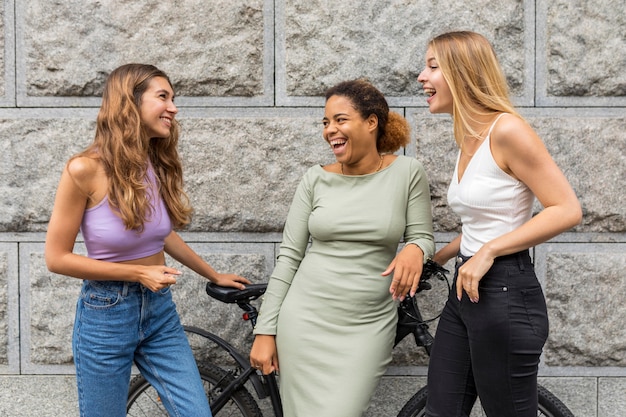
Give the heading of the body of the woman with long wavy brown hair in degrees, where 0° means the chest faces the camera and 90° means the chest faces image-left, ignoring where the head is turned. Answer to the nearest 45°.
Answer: approximately 315°

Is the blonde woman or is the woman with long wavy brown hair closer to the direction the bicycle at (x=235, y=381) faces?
the blonde woman

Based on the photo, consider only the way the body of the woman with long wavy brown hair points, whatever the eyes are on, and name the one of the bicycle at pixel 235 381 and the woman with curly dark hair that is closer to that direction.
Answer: the woman with curly dark hair

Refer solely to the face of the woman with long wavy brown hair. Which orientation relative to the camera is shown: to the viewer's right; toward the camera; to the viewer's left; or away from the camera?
to the viewer's right

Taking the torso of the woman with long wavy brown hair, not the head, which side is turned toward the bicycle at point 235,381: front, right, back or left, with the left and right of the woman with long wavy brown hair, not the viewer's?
left

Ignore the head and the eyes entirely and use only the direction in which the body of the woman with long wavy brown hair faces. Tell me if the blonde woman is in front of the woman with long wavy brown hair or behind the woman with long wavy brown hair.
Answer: in front

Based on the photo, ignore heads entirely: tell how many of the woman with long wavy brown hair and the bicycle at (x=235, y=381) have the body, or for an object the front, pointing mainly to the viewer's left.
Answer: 0
